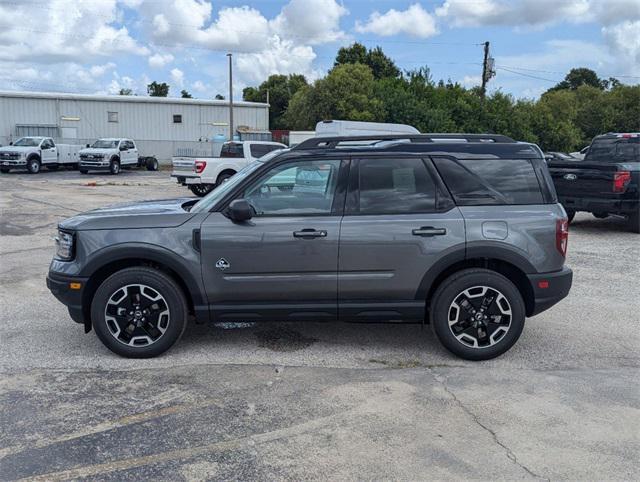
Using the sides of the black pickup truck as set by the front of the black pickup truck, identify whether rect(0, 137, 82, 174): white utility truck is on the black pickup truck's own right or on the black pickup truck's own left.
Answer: on the black pickup truck's own left

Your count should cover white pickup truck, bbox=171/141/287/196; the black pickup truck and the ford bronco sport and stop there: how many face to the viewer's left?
1

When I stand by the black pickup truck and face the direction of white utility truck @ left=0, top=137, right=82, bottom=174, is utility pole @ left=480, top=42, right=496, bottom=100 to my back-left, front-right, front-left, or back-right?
front-right

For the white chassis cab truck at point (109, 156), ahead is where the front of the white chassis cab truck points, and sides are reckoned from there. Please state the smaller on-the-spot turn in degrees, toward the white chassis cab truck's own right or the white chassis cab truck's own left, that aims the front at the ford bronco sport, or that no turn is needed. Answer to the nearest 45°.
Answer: approximately 45° to the white chassis cab truck's own left

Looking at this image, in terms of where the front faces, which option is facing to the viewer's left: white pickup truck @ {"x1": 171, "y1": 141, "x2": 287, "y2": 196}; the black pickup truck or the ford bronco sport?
the ford bronco sport

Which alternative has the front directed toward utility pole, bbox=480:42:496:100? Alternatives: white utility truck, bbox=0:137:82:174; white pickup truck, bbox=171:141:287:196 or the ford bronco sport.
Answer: white pickup truck, bbox=171:141:287:196

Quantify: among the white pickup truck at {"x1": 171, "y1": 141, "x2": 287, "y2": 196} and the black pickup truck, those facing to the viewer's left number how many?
0

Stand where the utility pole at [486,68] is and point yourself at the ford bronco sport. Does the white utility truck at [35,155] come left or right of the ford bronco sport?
right

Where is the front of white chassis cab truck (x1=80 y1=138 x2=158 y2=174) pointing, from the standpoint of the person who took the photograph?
facing the viewer and to the left of the viewer

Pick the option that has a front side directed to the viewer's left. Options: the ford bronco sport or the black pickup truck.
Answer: the ford bronco sport

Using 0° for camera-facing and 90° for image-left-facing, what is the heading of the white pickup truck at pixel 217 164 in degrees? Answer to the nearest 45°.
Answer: approximately 225°

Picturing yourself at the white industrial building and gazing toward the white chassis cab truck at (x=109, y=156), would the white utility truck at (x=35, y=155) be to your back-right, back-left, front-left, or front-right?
front-right

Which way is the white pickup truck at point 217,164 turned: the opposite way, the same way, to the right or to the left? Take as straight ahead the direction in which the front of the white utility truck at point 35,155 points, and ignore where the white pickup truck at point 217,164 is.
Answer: the opposite way

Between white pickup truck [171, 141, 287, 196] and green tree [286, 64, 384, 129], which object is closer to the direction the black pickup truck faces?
the green tree

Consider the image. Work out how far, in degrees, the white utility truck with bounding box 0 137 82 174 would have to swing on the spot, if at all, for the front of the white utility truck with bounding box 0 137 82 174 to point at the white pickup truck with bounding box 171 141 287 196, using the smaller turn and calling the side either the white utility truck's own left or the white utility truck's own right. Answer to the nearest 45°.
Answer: approximately 45° to the white utility truck's own left

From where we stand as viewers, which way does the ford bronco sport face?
facing to the left of the viewer
